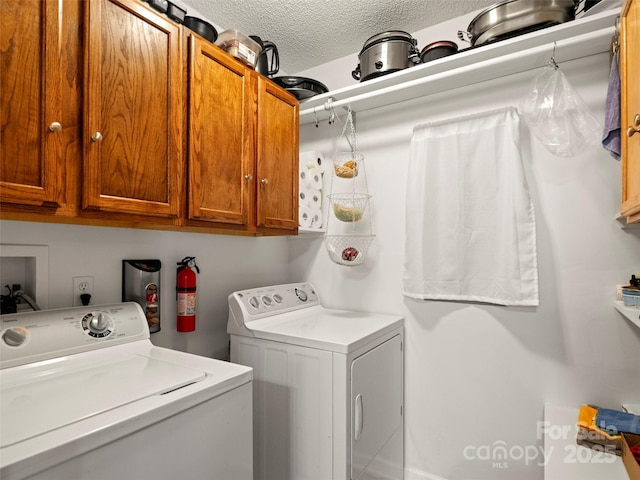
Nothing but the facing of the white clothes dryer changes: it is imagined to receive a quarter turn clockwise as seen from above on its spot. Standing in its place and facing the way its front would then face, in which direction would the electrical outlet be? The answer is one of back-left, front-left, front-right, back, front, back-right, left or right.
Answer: front-right

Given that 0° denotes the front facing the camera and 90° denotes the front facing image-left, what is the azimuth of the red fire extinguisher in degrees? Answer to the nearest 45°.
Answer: approximately 315°

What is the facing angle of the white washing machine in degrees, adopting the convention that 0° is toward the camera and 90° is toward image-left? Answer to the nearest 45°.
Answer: approximately 315°

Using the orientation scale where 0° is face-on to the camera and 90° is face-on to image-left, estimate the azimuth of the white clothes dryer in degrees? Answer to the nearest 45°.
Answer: approximately 315°

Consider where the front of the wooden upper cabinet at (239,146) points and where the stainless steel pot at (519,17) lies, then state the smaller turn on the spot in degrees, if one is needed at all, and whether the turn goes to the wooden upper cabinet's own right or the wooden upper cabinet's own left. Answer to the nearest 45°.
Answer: approximately 45° to the wooden upper cabinet's own left

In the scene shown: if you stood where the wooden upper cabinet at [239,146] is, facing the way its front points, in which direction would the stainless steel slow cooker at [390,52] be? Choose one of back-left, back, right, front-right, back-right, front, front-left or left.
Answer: front-left

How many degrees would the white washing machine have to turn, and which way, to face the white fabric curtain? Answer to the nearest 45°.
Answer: approximately 45° to its left

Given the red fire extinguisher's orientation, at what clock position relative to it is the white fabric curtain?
The white fabric curtain is roughly at 11 o'clock from the red fire extinguisher.
